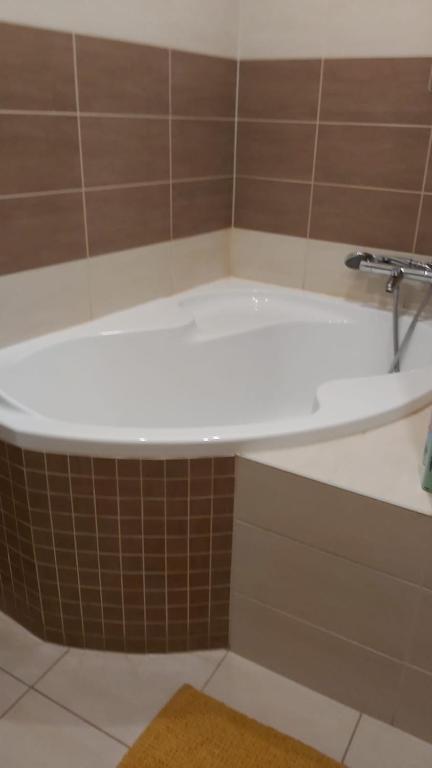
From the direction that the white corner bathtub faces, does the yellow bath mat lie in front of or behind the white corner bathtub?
in front

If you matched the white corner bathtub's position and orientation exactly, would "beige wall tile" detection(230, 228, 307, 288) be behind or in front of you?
behind

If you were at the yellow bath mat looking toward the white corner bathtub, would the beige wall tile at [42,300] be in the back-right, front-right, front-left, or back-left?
front-left

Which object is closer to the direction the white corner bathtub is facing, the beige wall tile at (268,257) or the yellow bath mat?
the yellow bath mat

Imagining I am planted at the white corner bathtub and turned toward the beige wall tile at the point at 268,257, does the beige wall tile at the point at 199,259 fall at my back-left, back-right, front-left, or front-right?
front-left

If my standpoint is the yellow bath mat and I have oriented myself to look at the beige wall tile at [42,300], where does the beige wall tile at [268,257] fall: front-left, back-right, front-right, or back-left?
front-right

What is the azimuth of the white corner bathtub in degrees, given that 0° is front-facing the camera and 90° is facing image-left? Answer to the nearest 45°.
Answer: approximately 0°

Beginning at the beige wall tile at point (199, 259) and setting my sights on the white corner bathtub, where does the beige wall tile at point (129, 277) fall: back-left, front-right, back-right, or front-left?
front-right
